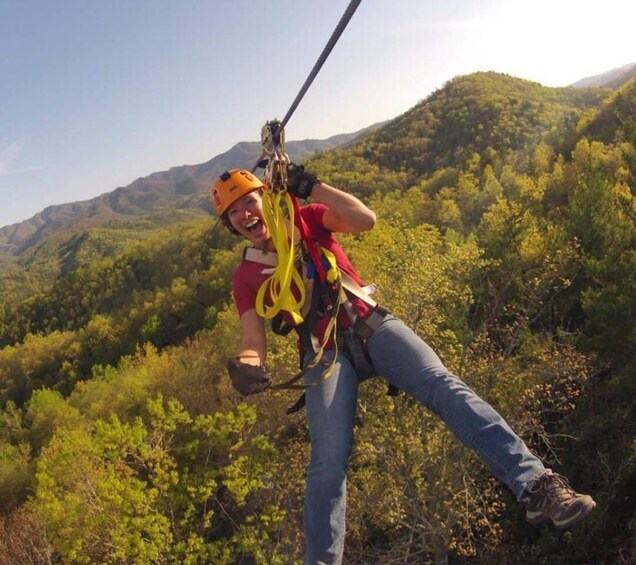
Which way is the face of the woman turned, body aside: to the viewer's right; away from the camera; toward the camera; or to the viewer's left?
toward the camera

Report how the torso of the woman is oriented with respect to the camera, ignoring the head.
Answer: toward the camera
